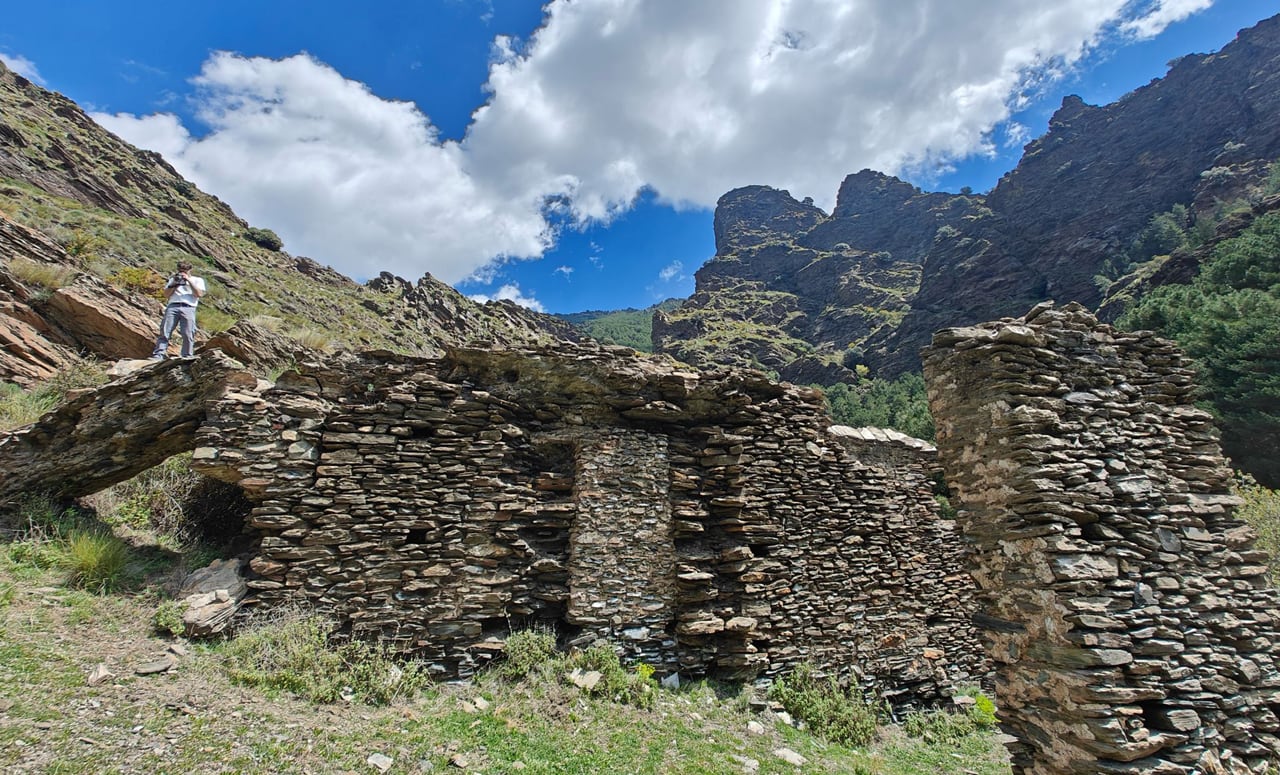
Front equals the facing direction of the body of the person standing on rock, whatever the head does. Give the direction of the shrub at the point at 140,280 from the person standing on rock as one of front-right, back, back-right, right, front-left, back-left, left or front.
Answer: back

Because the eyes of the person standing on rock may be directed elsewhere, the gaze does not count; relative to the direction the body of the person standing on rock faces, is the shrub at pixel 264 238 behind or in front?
behind

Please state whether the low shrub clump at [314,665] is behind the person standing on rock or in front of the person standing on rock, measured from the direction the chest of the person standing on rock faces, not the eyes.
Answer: in front

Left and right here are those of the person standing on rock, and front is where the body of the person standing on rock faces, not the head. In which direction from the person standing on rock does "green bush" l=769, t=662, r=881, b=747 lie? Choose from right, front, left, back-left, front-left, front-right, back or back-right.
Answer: front-left

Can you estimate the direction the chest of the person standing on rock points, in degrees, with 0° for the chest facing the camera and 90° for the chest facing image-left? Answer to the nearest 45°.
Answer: approximately 0°

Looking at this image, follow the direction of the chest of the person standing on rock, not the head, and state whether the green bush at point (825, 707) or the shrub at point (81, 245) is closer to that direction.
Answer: the green bush

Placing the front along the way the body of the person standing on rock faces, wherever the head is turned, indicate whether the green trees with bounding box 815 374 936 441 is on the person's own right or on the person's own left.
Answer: on the person's own left

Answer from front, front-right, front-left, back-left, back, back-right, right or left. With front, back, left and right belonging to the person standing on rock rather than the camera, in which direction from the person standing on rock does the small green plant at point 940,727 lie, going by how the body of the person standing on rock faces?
front-left
